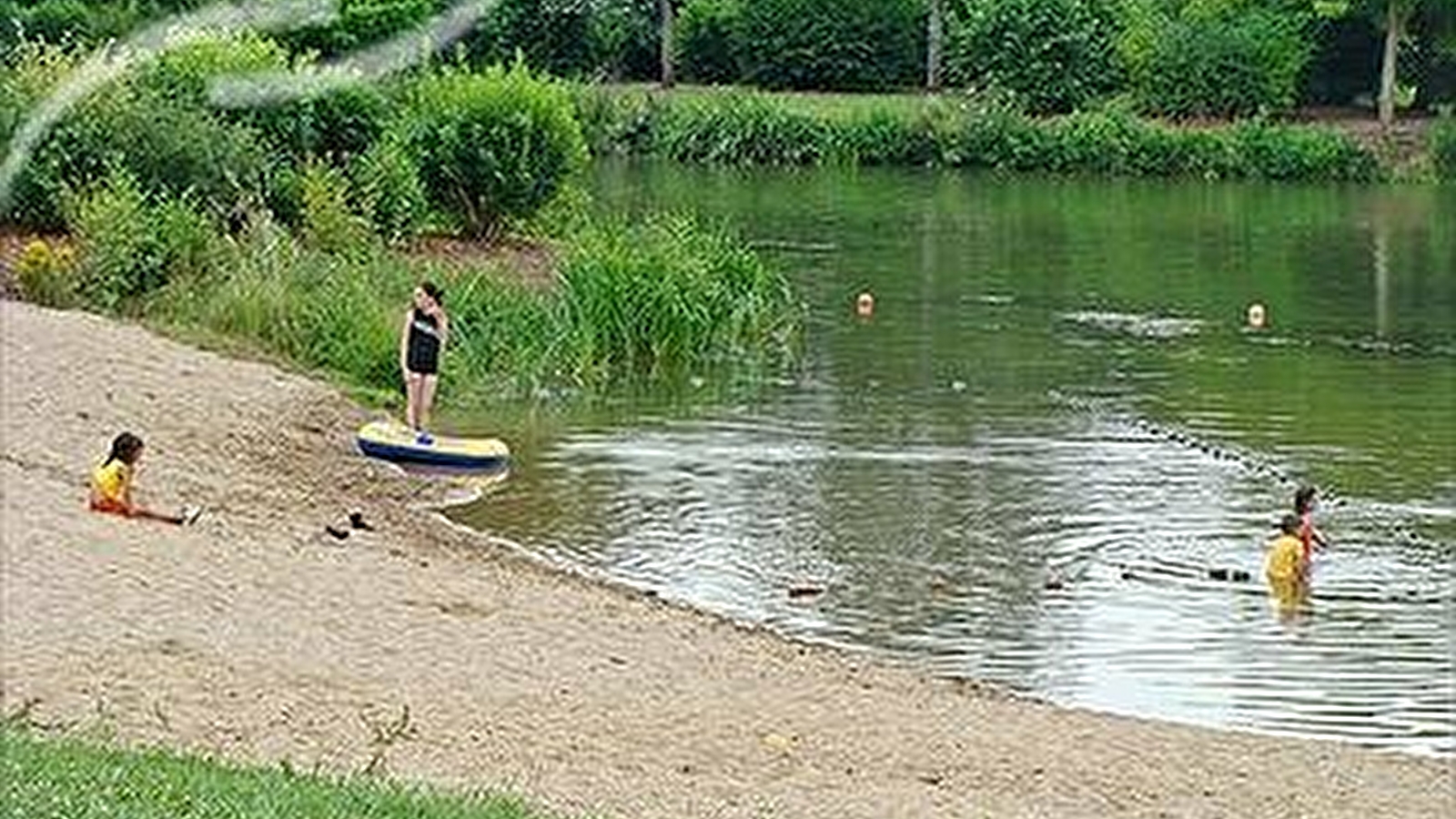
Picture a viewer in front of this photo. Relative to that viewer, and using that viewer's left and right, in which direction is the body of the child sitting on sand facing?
facing to the right of the viewer

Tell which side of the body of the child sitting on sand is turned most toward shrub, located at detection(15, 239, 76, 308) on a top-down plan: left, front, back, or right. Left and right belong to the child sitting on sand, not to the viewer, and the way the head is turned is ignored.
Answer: left

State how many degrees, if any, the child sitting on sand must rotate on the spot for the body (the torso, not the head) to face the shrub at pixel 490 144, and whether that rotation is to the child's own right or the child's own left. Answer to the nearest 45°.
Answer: approximately 90° to the child's own left

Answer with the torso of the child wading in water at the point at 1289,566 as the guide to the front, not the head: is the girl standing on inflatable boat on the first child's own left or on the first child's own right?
on the first child's own left

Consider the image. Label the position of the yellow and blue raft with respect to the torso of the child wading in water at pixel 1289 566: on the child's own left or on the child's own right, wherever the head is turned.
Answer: on the child's own left

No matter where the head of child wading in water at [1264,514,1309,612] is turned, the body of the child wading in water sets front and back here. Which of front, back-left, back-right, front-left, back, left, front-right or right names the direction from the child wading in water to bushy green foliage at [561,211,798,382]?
front-left

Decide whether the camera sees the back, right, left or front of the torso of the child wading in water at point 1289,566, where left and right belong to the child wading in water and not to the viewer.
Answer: back

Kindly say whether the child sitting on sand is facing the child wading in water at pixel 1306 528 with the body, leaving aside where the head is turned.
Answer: yes

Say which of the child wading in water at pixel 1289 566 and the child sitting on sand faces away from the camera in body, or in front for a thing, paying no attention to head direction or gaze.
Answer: the child wading in water

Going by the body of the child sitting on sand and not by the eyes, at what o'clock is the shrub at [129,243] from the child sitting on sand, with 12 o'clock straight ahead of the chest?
The shrub is roughly at 9 o'clock from the child sitting on sand.

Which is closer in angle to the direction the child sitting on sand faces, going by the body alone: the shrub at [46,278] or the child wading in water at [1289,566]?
the child wading in water

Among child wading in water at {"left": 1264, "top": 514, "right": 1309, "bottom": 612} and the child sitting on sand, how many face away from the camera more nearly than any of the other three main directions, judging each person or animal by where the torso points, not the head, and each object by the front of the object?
1
